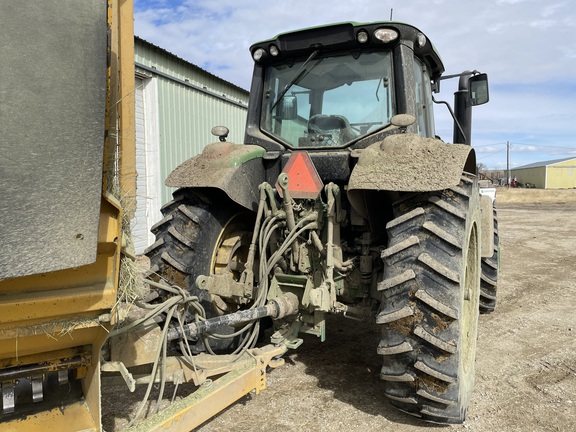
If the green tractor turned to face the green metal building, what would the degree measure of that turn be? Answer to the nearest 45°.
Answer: approximately 90° to its left

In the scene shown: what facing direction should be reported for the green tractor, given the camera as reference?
facing away from the viewer and to the right of the viewer
